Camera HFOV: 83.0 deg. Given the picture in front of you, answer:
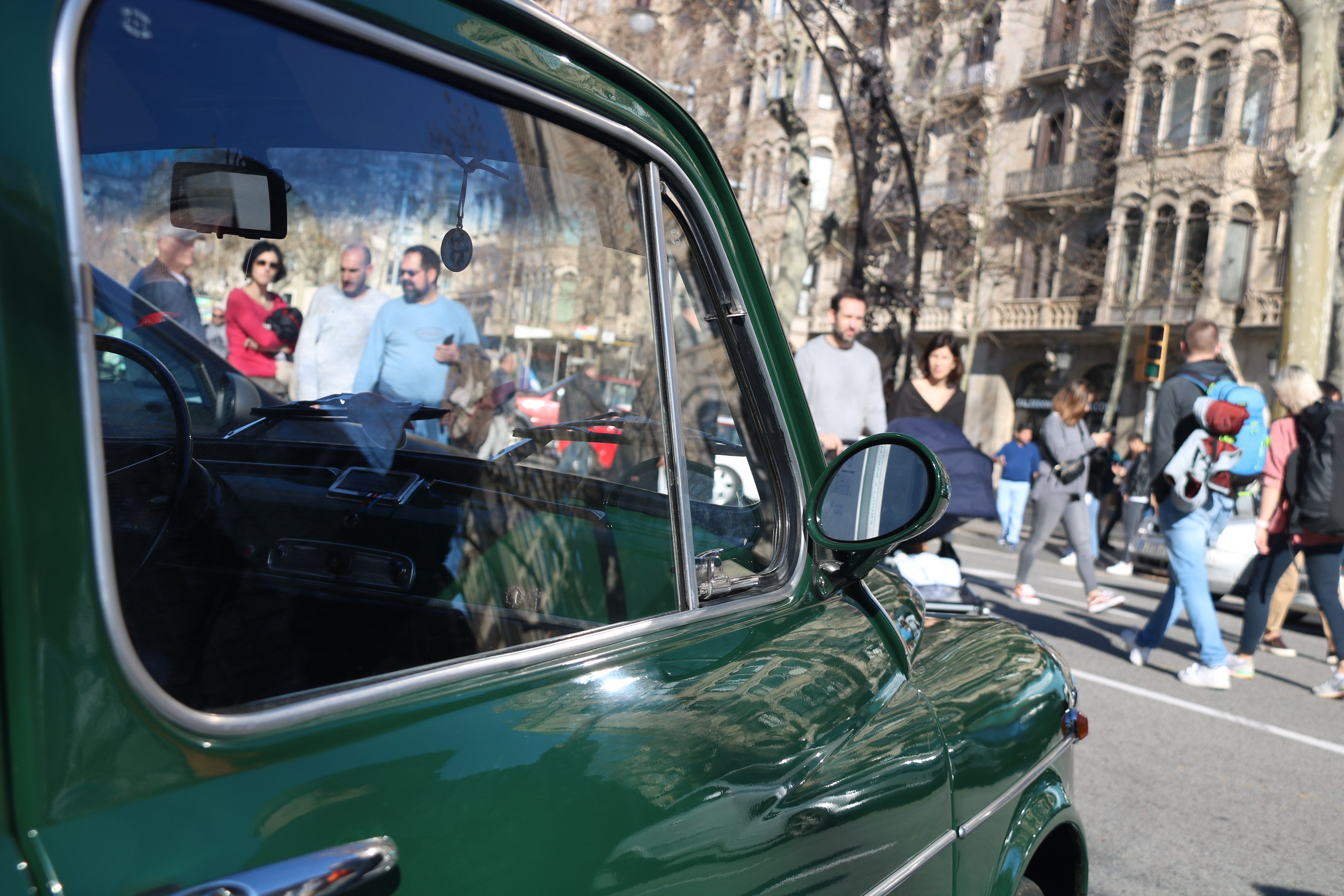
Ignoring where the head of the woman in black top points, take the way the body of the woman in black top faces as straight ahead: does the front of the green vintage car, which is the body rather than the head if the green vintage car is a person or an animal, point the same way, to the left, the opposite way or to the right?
the opposite way

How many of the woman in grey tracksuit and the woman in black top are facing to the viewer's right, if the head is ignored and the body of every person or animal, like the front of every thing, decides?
1

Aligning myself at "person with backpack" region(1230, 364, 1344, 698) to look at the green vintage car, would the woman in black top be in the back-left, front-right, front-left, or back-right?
front-right

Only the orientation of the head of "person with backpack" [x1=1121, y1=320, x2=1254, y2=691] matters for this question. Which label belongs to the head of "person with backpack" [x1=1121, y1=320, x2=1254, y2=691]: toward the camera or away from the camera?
away from the camera

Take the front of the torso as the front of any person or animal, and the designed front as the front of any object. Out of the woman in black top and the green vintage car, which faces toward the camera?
the woman in black top

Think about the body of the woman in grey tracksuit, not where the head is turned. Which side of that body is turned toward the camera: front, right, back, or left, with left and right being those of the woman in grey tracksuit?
right

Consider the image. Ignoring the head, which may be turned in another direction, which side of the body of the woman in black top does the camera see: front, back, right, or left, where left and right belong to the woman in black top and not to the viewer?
front

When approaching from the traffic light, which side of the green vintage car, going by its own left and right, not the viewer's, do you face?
front

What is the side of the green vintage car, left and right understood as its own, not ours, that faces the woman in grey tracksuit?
front

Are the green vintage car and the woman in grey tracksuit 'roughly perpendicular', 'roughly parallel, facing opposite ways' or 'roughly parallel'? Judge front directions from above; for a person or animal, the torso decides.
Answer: roughly perpendicular

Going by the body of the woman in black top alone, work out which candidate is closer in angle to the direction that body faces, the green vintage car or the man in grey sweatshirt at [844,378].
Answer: the green vintage car

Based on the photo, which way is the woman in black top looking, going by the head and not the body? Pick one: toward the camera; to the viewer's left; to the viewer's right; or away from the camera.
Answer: toward the camera

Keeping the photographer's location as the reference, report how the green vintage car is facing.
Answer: facing away from the viewer and to the right of the viewer

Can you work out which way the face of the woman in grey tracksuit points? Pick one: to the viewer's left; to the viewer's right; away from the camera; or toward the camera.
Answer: to the viewer's right
